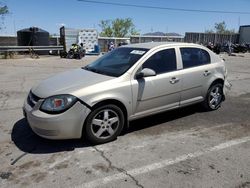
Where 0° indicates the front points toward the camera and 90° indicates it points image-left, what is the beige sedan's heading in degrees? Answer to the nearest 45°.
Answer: approximately 45°
